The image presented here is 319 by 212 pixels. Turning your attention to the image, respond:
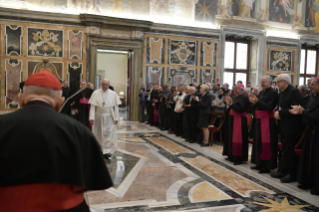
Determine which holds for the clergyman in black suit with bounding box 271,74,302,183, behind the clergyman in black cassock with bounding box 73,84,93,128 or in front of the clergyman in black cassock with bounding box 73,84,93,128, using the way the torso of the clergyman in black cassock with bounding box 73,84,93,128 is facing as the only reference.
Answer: in front

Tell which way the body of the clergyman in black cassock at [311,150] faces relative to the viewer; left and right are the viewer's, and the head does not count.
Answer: facing to the left of the viewer

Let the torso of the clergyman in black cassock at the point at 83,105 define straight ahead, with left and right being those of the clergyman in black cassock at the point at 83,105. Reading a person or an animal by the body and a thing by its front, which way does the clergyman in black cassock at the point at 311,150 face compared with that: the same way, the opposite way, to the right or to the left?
to the right

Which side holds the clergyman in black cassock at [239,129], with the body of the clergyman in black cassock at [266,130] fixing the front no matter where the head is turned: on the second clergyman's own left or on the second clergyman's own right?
on the second clergyman's own right

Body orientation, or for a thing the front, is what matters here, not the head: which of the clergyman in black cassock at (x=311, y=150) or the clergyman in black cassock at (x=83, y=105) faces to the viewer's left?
the clergyman in black cassock at (x=311, y=150)

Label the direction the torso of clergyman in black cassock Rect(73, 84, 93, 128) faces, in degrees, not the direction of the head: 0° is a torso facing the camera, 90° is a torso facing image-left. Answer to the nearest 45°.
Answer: approximately 315°

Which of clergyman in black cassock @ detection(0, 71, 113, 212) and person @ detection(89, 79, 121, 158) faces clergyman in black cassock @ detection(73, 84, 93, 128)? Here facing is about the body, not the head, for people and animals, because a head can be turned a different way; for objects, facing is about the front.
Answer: clergyman in black cassock @ detection(0, 71, 113, 212)

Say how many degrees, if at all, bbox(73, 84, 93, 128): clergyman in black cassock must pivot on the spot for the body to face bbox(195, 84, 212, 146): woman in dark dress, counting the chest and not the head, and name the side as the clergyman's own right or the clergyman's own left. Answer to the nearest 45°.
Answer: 0° — they already face them

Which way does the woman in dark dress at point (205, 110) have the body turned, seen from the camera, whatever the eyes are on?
to the viewer's left

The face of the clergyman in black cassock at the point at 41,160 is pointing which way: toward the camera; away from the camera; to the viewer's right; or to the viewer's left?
away from the camera

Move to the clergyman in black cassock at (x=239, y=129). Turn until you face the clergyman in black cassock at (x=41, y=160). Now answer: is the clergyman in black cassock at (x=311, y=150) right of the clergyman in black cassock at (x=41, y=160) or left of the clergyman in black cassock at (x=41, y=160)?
left

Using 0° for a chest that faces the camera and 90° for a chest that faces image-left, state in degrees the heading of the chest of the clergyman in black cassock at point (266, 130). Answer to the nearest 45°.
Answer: approximately 45°

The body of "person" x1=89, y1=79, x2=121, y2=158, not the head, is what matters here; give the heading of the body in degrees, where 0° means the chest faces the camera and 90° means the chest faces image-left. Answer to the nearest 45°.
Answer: approximately 0°

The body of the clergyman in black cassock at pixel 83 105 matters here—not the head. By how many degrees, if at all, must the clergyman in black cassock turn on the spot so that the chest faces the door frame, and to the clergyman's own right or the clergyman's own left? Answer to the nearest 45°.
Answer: approximately 90° to the clergyman's own left
